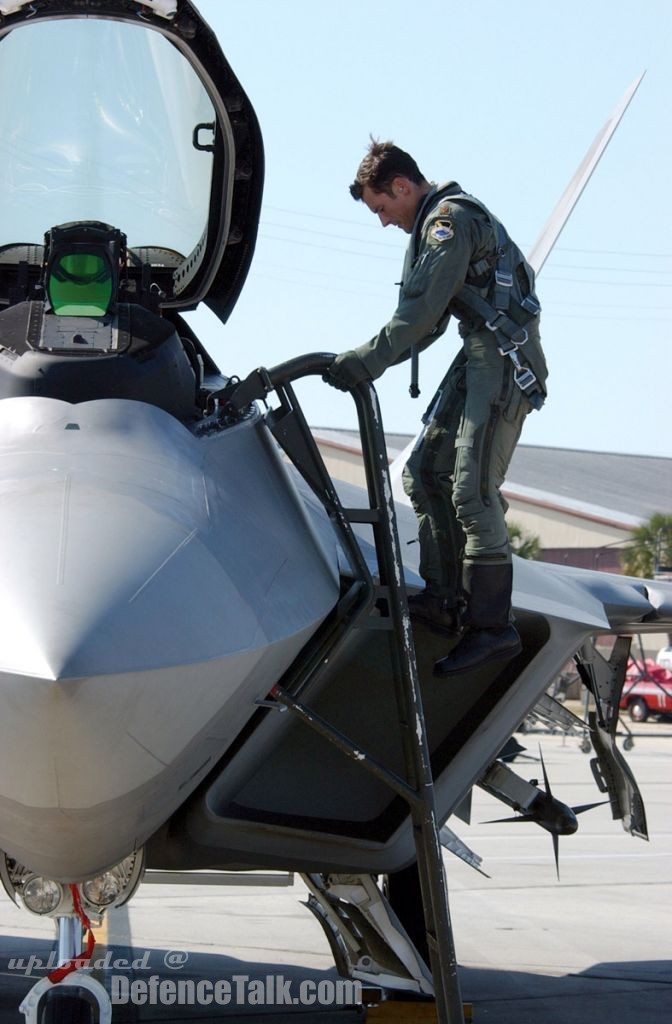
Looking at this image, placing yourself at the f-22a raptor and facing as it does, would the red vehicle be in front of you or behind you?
behind

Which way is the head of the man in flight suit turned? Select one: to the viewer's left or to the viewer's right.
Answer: to the viewer's left

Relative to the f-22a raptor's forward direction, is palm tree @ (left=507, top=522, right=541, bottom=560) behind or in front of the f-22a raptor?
behind

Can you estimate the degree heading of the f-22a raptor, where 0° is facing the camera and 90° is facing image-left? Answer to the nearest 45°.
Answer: approximately 0°

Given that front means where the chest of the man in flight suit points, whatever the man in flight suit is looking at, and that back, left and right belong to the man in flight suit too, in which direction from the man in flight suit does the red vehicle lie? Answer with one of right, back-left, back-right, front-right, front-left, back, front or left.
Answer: right

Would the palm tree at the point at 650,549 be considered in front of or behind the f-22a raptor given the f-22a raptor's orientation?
behind

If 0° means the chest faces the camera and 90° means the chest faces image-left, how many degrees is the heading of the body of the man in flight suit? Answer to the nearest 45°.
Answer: approximately 90°
